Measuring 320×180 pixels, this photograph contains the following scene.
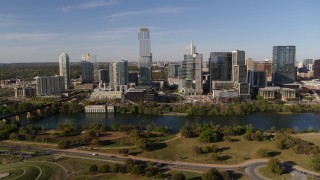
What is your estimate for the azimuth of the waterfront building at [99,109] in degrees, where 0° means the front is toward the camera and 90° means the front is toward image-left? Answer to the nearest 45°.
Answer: approximately 0°

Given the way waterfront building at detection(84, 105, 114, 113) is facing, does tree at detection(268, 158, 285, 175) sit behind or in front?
in front

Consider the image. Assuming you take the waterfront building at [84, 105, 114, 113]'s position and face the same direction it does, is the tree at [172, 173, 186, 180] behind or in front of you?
in front

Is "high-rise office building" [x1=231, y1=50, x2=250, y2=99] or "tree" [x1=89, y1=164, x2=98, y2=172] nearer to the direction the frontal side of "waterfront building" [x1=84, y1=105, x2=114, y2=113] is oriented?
the tree

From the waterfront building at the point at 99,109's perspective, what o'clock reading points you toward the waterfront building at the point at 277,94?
the waterfront building at the point at 277,94 is roughly at 9 o'clock from the waterfront building at the point at 99,109.

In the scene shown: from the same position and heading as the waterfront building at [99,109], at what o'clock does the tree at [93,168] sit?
The tree is roughly at 12 o'clock from the waterfront building.

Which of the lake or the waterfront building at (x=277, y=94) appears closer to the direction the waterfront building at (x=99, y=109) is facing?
the lake

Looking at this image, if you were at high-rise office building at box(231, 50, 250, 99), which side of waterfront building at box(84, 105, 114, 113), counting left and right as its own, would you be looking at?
left

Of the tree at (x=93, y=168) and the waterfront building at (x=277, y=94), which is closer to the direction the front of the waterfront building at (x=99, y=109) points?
the tree
